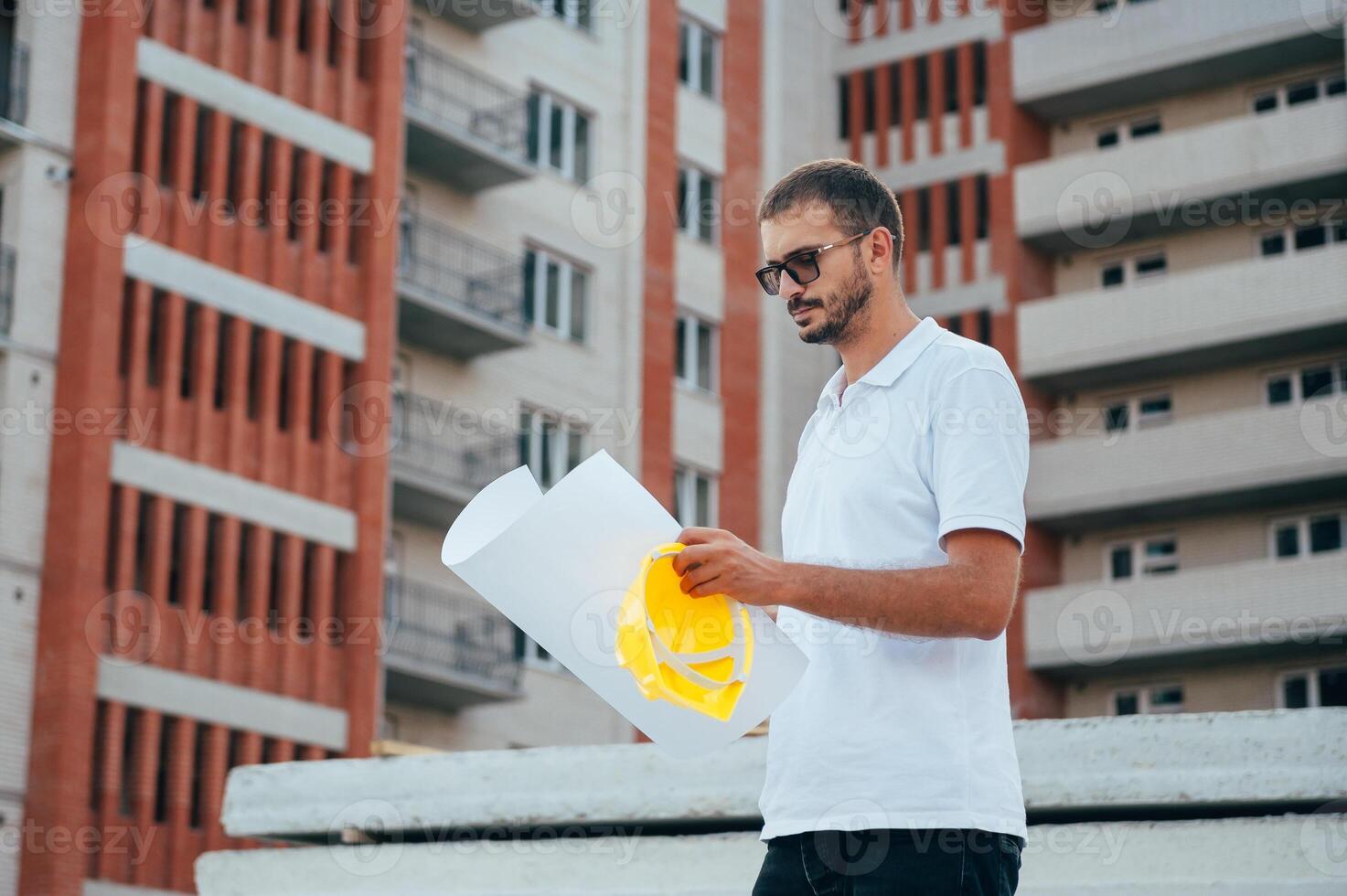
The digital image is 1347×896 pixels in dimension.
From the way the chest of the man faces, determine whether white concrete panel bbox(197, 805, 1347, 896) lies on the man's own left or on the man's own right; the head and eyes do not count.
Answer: on the man's own right

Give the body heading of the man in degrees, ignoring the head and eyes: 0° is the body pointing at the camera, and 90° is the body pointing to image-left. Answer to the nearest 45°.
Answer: approximately 45°

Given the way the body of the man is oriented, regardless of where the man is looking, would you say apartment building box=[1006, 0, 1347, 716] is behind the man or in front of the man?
behind

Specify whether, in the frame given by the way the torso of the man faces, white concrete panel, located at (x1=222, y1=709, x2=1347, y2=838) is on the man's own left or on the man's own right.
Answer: on the man's own right
